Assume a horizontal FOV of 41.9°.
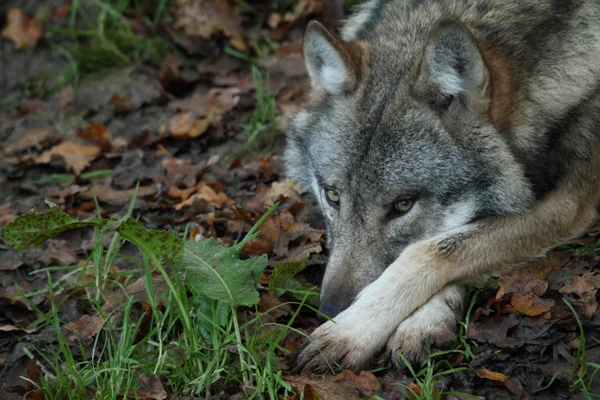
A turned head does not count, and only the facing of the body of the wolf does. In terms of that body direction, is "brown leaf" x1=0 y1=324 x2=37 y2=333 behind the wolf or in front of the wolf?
in front

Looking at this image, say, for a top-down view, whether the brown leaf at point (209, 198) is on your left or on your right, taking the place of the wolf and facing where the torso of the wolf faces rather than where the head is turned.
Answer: on your right

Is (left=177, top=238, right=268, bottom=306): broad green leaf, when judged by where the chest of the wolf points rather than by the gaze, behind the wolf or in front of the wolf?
in front

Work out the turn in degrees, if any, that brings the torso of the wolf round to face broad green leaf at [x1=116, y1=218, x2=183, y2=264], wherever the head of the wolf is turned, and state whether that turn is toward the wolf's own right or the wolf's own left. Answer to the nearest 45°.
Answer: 0° — it already faces it

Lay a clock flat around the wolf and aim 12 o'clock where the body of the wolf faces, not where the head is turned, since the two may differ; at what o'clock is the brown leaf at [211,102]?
The brown leaf is roughly at 3 o'clock from the wolf.

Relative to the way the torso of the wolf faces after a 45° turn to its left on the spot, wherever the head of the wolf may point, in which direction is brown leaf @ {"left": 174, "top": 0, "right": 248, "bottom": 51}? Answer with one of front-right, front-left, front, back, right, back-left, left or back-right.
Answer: back-right

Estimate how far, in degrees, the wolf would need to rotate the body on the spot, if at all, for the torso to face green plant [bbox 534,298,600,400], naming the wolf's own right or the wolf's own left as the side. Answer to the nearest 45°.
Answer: approximately 90° to the wolf's own left

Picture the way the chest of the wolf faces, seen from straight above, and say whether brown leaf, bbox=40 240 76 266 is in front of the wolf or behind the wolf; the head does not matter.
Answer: in front

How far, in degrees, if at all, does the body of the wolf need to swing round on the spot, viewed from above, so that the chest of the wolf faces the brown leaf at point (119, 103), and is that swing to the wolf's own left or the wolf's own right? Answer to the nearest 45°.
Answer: approximately 90° to the wolf's own right

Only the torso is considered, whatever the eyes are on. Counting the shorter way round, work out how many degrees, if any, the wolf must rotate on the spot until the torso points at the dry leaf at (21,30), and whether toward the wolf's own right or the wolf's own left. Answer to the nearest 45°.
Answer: approximately 90° to the wolf's own right

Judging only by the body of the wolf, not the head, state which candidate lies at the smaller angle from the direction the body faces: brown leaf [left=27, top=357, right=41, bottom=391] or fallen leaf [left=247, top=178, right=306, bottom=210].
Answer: the brown leaf

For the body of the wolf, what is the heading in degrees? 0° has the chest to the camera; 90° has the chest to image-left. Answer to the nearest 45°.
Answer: approximately 45°

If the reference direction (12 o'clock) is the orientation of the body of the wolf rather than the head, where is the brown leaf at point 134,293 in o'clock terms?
The brown leaf is roughly at 1 o'clock from the wolf.

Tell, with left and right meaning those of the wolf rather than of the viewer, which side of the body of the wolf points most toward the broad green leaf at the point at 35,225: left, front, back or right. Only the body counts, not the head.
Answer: front

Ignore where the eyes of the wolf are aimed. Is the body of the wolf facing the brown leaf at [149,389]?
yes
